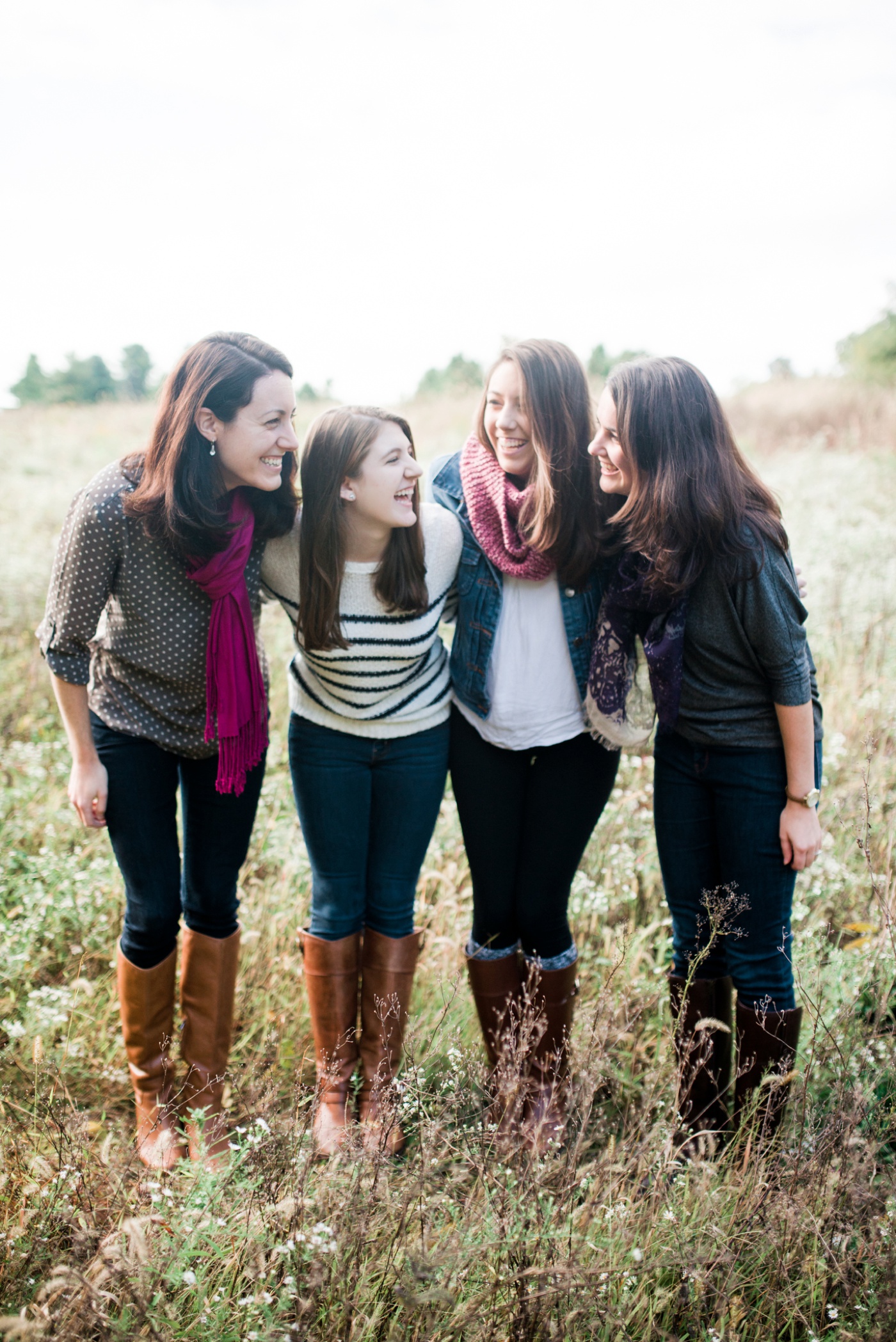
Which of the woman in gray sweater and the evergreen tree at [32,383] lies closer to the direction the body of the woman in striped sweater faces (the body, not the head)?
the woman in gray sweater

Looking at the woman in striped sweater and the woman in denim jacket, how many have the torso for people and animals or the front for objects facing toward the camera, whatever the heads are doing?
2

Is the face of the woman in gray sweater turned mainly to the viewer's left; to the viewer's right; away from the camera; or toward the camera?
to the viewer's left

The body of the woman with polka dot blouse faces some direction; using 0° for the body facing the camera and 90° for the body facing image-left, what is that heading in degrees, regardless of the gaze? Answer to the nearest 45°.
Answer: approximately 315°

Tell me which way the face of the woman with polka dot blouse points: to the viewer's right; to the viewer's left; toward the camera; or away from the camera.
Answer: to the viewer's right

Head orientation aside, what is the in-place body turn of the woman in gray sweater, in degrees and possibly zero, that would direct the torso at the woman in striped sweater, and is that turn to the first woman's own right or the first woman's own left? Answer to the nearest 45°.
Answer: approximately 45° to the first woman's own right

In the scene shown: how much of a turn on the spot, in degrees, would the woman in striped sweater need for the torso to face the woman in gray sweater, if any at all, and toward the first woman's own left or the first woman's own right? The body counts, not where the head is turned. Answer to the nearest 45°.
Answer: approximately 45° to the first woman's own left
